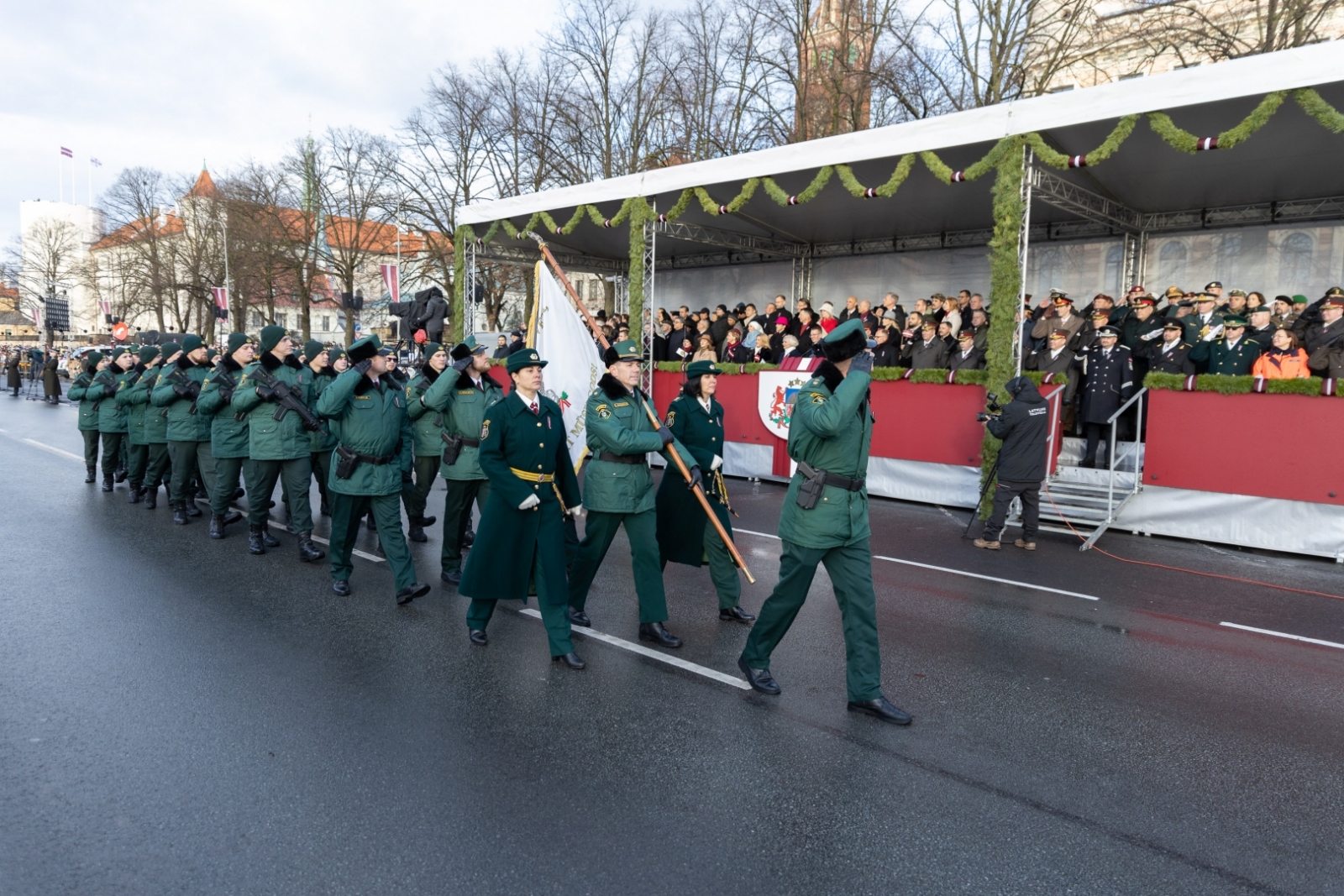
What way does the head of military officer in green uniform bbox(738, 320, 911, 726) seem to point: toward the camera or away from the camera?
away from the camera

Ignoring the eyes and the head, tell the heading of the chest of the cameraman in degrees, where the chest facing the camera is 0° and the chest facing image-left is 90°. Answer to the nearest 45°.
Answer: approximately 135°

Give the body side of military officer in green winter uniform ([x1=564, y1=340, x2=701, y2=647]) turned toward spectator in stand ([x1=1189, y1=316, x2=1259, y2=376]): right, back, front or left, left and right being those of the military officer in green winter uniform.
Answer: left

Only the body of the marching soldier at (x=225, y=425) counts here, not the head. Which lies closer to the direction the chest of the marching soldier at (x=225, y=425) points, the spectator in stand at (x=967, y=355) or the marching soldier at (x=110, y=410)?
the spectator in stand

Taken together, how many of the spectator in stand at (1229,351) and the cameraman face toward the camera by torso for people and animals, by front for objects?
1

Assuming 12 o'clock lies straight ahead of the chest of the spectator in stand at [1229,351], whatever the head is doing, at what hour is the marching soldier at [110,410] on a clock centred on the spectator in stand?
The marching soldier is roughly at 2 o'clock from the spectator in stand.

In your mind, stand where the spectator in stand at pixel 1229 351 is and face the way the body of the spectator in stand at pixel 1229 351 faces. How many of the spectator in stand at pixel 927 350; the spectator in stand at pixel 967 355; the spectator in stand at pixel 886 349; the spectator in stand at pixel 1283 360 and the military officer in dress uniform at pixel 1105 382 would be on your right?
4

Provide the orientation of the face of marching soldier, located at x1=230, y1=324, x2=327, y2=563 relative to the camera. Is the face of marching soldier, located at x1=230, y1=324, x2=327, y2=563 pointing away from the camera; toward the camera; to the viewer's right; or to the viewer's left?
to the viewer's right

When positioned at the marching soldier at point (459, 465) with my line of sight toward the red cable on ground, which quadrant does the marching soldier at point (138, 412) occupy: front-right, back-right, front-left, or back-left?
back-left

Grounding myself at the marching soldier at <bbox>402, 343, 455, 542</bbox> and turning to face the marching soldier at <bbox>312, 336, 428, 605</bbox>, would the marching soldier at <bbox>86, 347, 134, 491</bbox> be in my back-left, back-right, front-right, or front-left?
back-right

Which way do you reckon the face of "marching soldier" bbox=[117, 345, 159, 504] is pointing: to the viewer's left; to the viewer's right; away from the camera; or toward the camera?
to the viewer's right

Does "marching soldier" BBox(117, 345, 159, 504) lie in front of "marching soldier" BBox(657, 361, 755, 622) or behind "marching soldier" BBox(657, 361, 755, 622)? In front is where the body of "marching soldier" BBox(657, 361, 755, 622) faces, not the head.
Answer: behind

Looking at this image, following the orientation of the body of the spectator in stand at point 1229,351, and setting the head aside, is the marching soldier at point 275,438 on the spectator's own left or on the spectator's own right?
on the spectator's own right

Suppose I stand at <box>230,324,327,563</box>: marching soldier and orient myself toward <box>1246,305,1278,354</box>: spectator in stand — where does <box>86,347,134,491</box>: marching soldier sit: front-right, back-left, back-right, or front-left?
back-left
